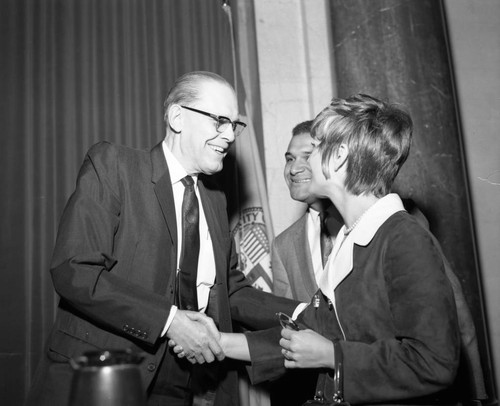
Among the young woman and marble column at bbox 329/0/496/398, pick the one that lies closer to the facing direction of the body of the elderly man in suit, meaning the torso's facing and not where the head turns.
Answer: the young woman

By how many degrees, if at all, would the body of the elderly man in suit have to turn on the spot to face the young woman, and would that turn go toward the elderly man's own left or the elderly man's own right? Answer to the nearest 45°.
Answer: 0° — they already face them

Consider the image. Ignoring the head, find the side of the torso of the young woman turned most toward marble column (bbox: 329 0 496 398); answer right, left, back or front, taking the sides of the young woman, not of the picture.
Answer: right

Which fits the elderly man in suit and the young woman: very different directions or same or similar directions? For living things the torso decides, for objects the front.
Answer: very different directions

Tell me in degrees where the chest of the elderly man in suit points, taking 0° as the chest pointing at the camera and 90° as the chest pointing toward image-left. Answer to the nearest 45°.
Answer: approximately 315°

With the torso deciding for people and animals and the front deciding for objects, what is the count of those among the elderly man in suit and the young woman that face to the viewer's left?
1

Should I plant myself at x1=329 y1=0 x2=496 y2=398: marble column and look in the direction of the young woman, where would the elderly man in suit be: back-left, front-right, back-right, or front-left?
front-right

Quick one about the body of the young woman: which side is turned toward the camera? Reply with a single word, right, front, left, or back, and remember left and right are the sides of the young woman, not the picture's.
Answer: left

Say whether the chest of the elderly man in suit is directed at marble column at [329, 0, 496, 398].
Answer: no

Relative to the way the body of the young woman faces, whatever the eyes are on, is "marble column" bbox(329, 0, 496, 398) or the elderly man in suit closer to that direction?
the elderly man in suit
